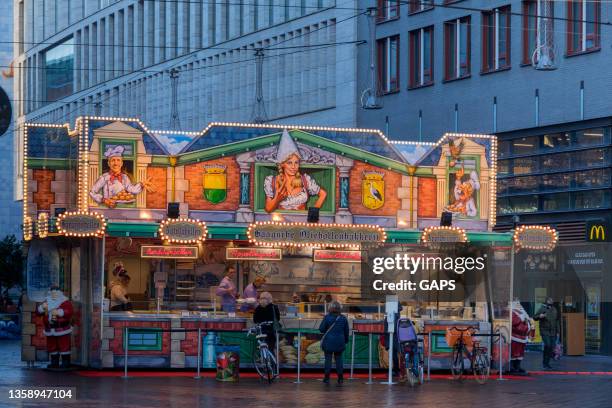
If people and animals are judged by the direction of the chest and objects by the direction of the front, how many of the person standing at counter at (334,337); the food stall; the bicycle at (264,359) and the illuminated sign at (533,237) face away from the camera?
2

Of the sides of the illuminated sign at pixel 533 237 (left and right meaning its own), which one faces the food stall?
right

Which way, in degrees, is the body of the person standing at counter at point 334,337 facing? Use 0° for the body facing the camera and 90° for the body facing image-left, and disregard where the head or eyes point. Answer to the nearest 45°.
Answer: approximately 180°

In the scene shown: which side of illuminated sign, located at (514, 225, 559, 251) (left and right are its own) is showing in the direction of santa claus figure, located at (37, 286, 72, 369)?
right

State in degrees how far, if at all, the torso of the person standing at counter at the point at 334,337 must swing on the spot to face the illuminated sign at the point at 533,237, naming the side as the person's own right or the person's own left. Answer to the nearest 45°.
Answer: approximately 45° to the person's own right

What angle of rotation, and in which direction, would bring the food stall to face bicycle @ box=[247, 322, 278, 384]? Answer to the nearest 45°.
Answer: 0° — it already faces it

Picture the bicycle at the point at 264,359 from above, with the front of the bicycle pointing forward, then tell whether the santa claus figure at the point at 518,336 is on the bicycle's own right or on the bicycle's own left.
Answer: on the bicycle's own right

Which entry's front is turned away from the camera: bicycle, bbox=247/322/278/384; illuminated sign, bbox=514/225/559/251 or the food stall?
the bicycle

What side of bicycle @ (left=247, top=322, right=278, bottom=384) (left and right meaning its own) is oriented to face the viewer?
back

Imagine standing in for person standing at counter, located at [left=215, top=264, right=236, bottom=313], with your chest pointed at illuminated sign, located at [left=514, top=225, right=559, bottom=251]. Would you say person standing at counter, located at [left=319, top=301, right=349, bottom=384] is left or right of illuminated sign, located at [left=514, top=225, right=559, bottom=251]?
right

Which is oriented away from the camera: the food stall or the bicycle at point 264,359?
the bicycle

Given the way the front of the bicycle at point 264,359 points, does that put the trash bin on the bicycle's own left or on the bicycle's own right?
on the bicycle's own left
